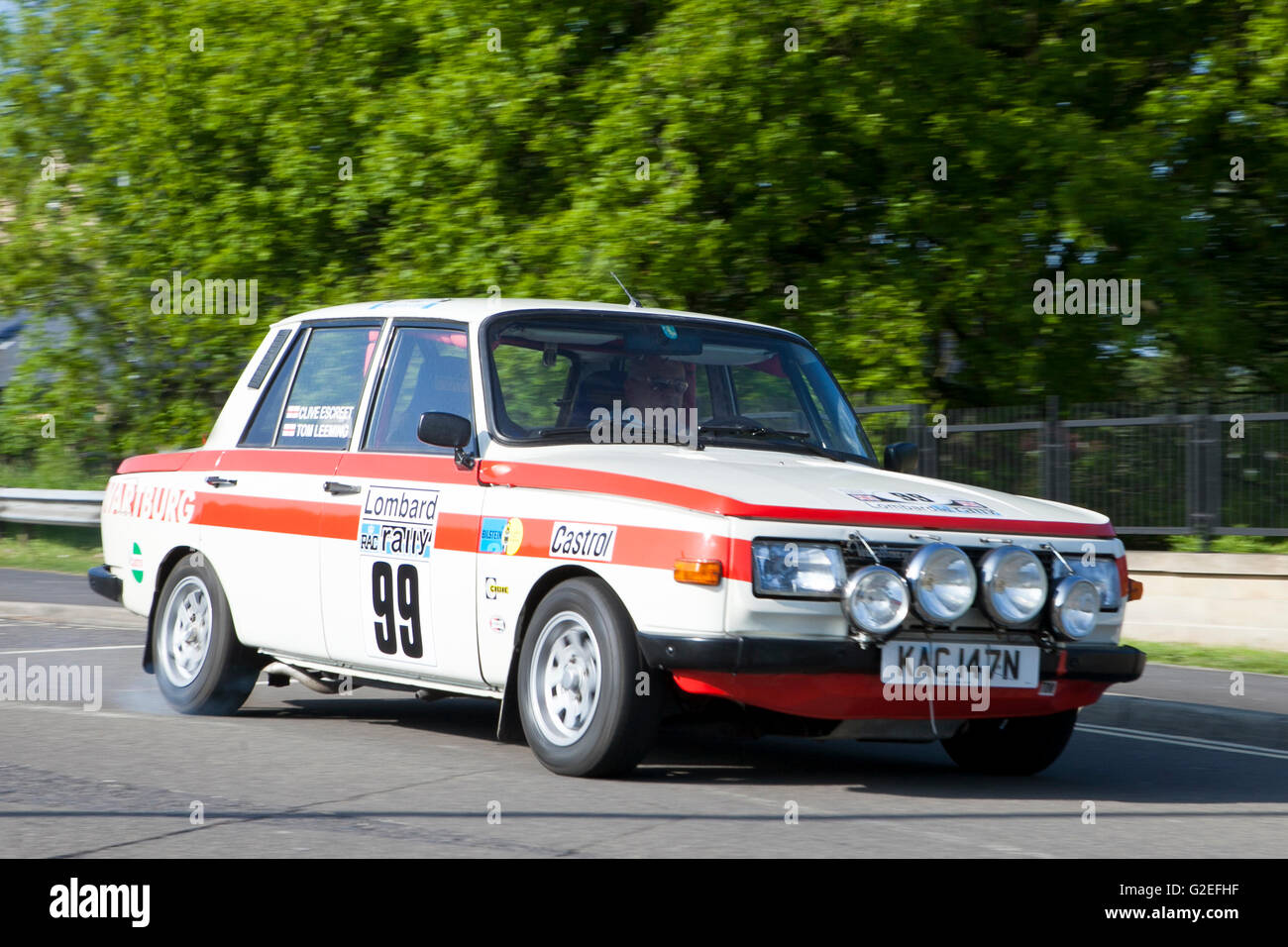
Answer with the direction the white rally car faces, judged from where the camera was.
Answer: facing the viewer and to the right of the viewer

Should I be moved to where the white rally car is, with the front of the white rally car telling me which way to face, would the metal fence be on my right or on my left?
on my left

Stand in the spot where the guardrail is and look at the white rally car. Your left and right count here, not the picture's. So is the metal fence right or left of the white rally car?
left

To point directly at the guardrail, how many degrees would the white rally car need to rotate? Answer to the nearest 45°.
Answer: approximately 180°

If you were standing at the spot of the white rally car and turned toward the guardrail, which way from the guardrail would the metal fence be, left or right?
right
